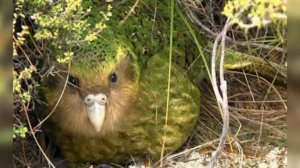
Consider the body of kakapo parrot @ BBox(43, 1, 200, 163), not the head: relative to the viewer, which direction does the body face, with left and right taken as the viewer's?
facing the viewer and to the left of the viewer
